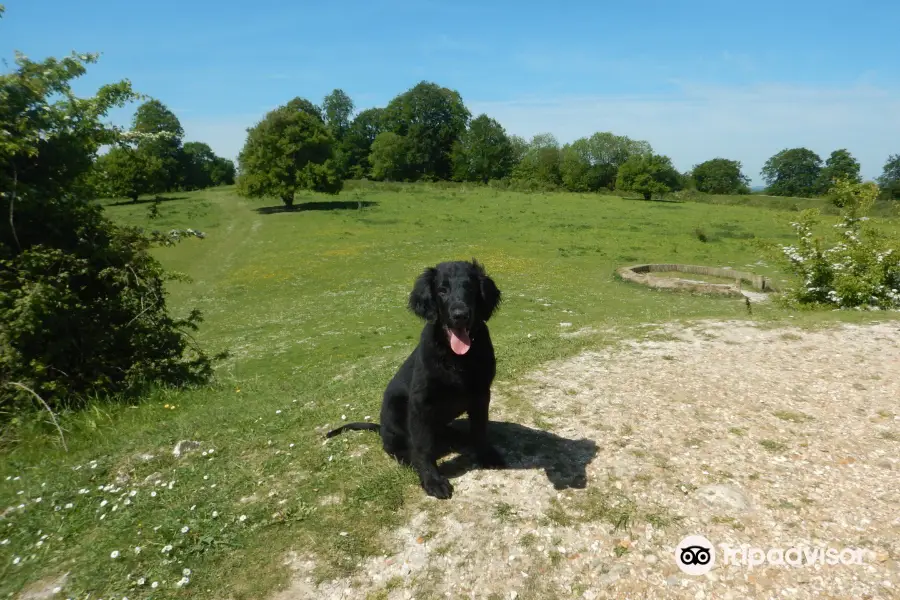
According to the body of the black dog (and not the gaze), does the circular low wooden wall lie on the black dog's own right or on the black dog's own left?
on the black dog's own left

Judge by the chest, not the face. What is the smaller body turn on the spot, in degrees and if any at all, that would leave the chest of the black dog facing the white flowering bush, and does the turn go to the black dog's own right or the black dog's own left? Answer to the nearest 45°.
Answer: approximately 90° to the black dog's own left

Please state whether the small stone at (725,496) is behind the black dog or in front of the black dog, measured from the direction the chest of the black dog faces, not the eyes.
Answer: in front

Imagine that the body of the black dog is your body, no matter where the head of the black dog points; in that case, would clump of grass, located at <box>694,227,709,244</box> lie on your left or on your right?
on your left

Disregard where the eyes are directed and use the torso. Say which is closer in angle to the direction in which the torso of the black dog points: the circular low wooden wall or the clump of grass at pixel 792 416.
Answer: the clump of grass

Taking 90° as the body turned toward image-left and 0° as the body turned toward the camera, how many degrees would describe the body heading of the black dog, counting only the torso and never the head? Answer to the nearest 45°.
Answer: approximately 315°

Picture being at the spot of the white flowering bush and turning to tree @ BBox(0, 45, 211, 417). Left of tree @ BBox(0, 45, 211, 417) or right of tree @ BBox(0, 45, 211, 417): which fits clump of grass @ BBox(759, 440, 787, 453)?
left

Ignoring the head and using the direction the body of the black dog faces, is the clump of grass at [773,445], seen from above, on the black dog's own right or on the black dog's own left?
on the black dog's own left
